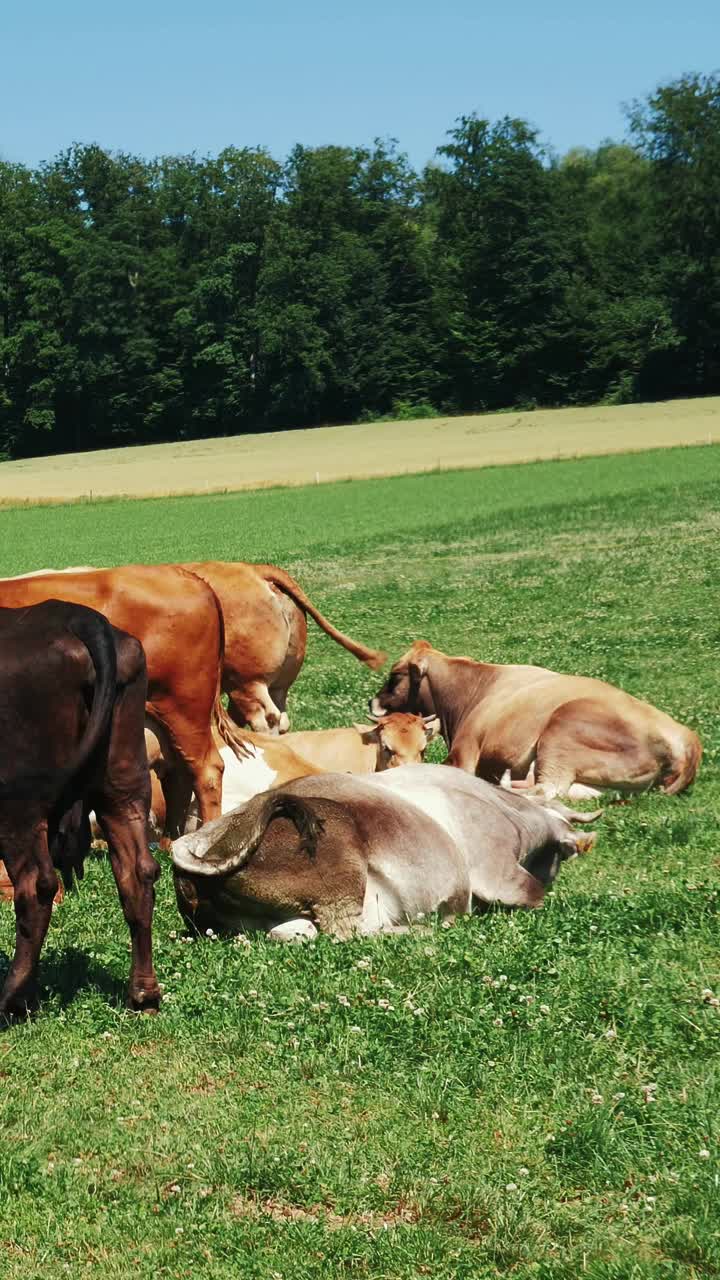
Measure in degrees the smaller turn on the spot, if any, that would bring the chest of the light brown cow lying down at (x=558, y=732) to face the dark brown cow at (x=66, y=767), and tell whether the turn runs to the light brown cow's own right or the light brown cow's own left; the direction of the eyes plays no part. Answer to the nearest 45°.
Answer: approximately 45° to the light brown cow's own left

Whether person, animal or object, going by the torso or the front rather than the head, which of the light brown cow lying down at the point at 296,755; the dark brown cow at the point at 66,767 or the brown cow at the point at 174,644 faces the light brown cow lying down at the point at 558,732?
the light brown cow lying down at the point at 296,755

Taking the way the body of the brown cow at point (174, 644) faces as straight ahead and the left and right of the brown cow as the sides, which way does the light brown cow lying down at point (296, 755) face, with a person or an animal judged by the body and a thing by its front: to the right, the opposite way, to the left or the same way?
the opposite way

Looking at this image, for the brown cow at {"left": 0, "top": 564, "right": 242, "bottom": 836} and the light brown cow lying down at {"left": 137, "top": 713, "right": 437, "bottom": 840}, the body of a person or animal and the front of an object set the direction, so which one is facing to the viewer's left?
the brown cow

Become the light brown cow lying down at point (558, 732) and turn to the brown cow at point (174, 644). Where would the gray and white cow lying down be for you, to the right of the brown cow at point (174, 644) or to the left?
left

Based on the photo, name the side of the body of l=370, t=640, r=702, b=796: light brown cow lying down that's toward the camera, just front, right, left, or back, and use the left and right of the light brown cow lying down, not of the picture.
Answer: left

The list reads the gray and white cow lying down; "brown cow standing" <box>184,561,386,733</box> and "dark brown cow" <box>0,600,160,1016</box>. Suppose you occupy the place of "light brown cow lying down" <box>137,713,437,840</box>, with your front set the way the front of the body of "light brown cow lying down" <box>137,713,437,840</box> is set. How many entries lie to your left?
1

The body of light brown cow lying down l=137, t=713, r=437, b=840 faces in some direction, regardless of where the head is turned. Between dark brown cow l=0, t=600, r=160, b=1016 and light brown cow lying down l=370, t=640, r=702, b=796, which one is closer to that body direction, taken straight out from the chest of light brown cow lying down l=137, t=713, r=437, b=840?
the light brown cow lying down

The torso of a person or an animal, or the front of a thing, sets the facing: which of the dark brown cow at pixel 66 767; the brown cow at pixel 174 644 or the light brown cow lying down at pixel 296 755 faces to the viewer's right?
the light brown cow lying down

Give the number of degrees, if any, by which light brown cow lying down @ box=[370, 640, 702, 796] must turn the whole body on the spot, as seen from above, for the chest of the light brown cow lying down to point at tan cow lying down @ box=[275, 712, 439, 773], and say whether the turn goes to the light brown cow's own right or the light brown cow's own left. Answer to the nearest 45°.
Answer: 0° — it already faces it

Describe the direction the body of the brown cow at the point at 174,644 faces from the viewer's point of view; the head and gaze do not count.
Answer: to the viewer's left

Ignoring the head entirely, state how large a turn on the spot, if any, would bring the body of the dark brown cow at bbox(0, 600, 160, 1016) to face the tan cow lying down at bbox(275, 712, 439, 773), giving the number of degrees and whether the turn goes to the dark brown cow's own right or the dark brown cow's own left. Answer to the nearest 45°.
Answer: approximately 90° to the dark brown cow's own right

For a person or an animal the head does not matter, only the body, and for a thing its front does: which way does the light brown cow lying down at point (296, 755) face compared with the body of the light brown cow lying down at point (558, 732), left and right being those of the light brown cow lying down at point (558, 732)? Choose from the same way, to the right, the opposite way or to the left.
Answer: the opposite way

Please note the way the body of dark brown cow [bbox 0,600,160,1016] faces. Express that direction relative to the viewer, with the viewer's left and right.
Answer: facing away from the viewer and to the left of the viewer

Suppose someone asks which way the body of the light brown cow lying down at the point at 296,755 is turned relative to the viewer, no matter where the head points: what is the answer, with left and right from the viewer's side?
facing to the right of the viewer
